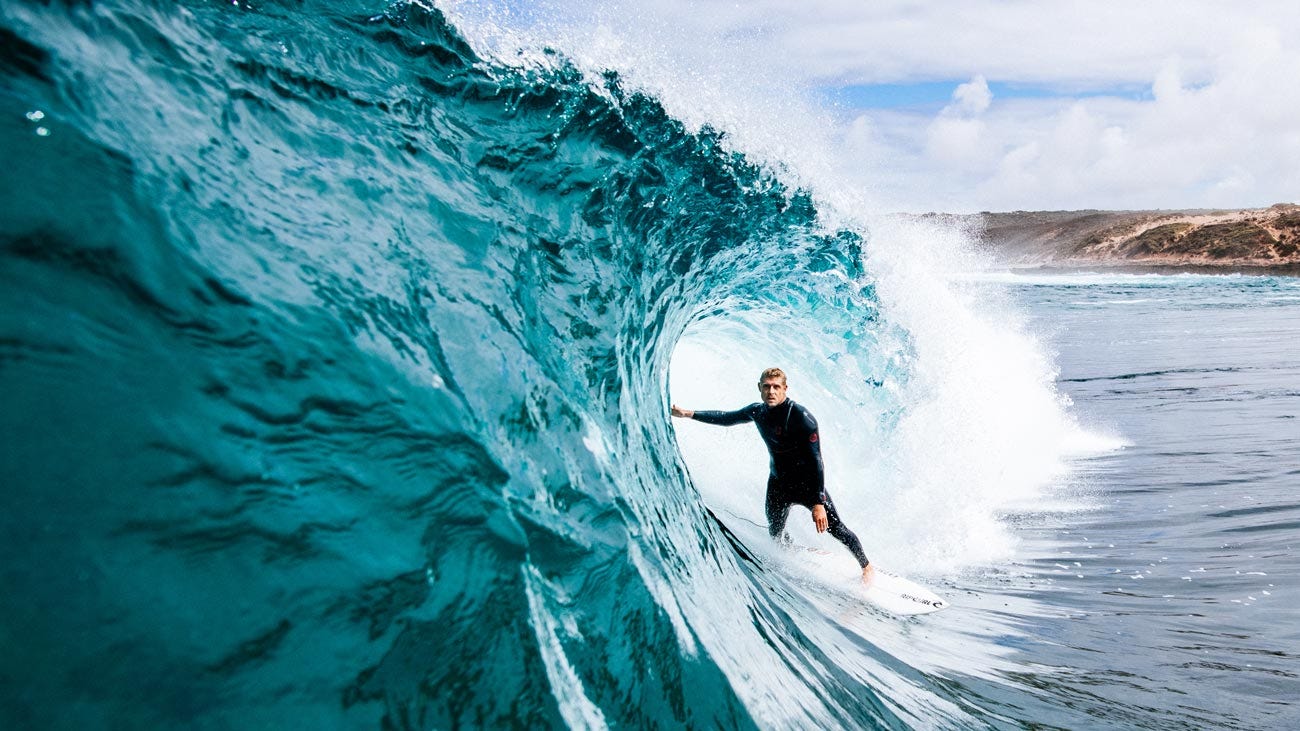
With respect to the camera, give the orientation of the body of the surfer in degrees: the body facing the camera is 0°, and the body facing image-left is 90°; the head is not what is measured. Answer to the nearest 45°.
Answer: approximately 45°

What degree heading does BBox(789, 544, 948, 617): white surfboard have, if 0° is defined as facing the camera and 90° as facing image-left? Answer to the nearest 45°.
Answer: approximately 315°

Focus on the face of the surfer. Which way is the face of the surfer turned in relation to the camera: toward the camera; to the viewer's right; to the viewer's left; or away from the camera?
toward the camera
